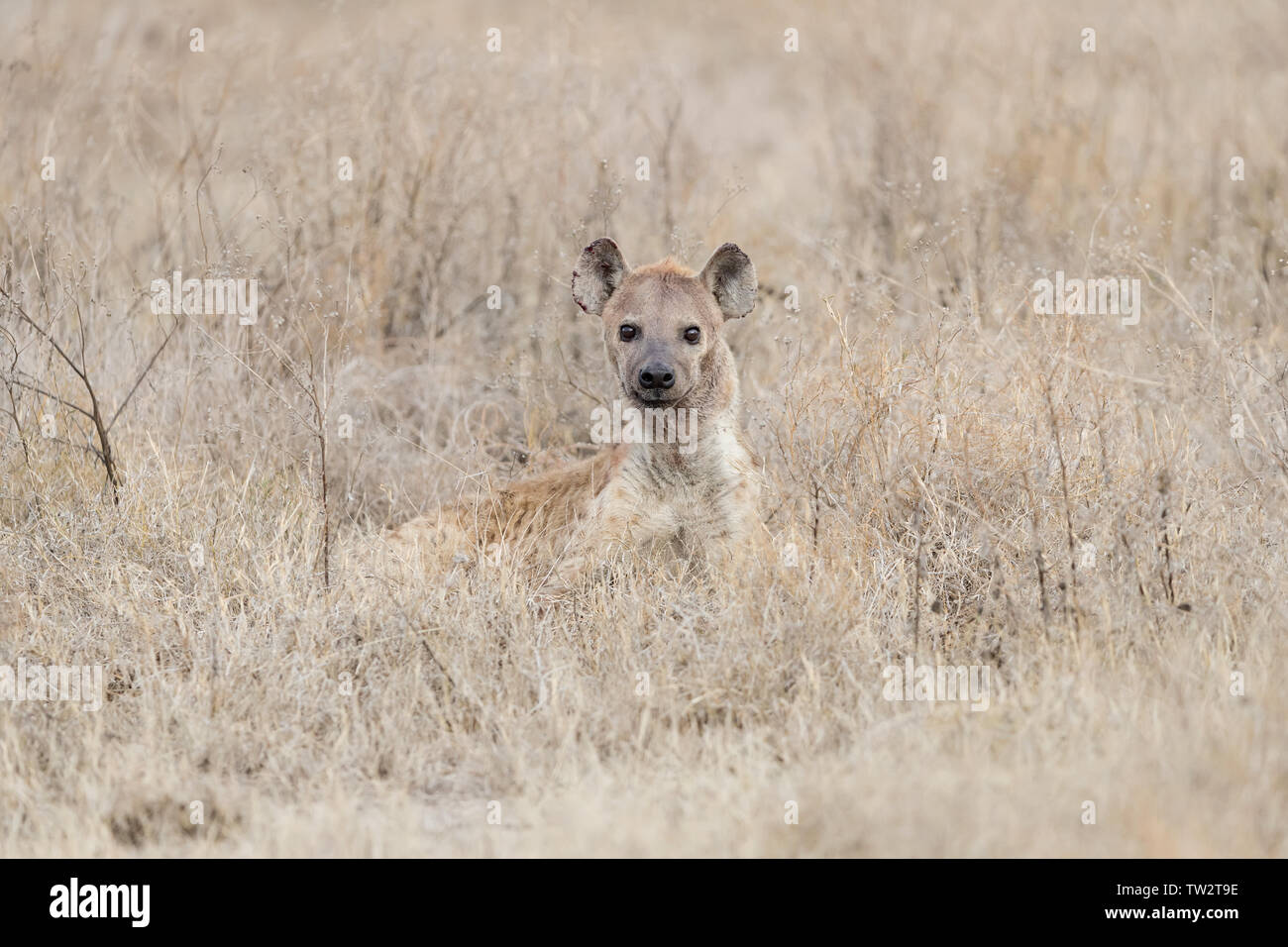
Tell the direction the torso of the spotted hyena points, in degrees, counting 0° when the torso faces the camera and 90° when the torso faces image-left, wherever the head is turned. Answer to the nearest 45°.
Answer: approximately 315°
